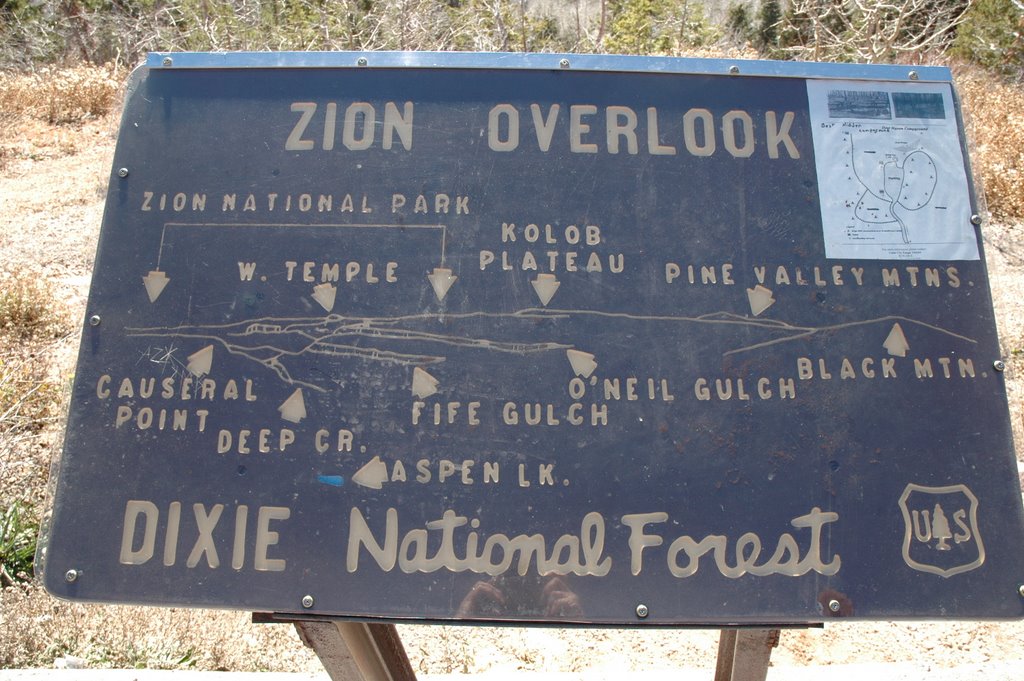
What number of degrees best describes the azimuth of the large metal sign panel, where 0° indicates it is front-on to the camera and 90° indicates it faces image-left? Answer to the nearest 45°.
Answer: approximately 0°

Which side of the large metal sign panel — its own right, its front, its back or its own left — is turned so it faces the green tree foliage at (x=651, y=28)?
back

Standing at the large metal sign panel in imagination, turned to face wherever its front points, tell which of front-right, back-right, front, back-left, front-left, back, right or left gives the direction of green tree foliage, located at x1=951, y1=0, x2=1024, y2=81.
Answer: back-left

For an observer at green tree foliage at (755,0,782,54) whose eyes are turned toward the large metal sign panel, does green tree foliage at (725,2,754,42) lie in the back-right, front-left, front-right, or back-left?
back-right

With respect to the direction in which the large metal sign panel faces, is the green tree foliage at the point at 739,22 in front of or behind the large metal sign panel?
behind
